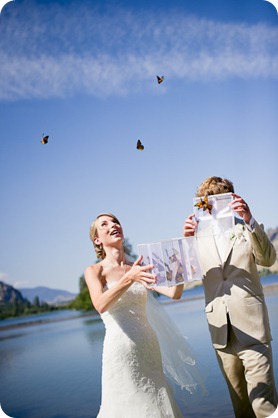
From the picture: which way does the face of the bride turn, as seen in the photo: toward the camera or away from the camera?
toward the camera

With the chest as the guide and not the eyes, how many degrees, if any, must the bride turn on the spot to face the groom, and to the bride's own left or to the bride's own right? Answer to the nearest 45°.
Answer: approximately 45° to the bride's own left

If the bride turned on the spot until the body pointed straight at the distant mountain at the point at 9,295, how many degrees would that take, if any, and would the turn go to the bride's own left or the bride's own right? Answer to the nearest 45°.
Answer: approximately 135° to the bride's own left

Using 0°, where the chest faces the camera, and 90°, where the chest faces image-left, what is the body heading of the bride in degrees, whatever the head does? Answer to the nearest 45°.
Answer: approximately 315°
